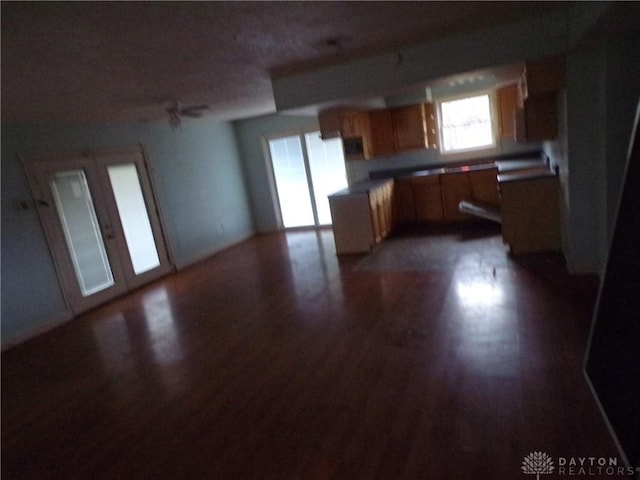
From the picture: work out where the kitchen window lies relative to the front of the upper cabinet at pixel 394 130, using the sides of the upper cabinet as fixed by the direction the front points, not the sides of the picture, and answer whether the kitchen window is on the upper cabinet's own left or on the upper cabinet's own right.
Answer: on the upper cabinet's own left

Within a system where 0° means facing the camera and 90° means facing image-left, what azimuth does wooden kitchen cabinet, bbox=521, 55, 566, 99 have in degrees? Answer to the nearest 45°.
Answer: approximately 90°

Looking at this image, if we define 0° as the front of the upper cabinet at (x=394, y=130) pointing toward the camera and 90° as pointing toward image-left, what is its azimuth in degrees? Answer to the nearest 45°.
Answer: approximately 0°

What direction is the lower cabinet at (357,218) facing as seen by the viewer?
to the viewer's right

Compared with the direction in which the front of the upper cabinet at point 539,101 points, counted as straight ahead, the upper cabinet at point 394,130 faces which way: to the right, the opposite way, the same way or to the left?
to the left

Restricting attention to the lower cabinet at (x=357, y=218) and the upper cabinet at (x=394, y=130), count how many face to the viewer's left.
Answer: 0

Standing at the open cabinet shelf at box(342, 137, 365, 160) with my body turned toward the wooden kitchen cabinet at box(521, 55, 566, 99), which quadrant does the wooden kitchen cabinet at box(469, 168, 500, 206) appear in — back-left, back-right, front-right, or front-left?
front-left

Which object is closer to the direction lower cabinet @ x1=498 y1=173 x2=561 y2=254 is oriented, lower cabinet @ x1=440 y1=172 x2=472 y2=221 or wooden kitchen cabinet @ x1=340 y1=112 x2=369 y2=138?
the wooden kitchen cabinet

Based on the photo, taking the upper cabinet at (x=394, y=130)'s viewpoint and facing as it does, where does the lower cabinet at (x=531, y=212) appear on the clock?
The lower cabinet is roughly at 11 o'clock from the upper cabinet.

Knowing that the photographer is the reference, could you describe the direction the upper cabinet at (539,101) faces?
facing to the left of the viewer
